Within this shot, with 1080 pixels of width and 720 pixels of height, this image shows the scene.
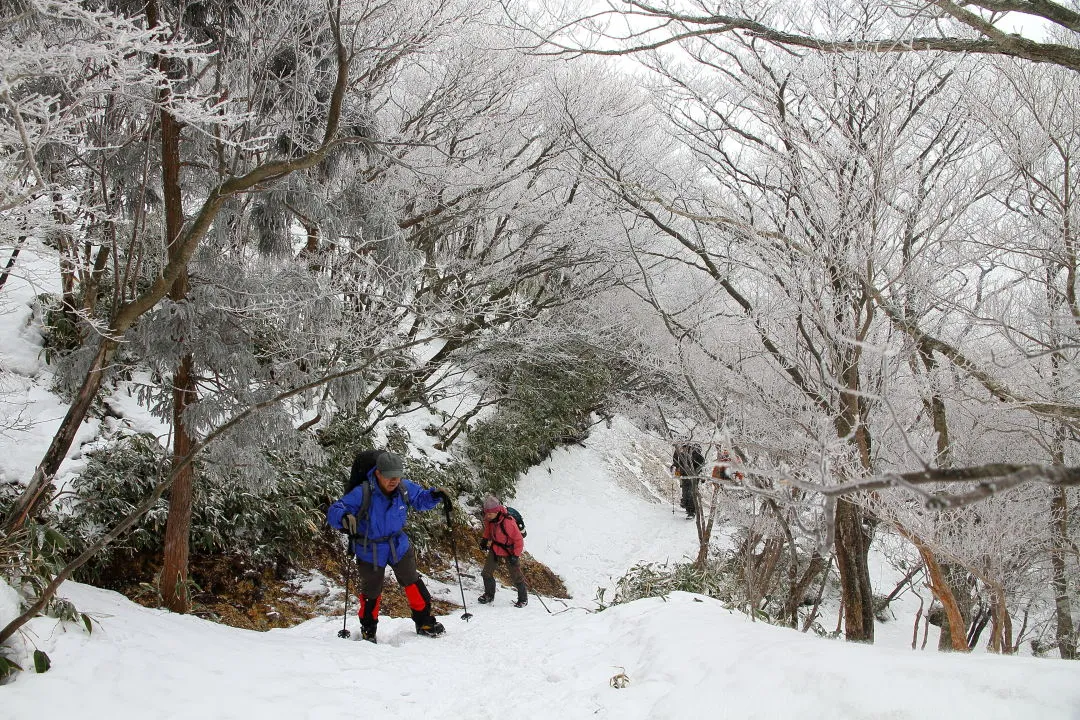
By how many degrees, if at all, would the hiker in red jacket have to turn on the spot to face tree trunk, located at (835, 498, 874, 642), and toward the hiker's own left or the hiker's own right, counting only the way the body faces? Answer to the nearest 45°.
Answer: approximately 90° to the hiker's own left

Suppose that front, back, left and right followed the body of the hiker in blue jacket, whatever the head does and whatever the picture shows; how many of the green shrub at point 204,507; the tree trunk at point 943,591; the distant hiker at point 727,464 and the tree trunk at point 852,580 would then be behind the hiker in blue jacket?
1

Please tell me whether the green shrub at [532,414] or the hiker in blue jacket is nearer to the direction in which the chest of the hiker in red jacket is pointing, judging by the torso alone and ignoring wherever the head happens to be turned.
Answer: the hiker in blue jacket

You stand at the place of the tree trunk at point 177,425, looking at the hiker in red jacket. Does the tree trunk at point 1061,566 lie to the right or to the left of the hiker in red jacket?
right

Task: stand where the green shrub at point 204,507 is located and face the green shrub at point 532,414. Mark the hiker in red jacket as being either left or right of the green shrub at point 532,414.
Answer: right

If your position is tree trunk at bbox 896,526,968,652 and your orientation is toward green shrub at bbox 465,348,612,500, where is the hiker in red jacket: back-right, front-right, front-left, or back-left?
front-left

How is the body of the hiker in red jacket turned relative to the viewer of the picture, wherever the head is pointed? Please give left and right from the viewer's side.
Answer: facing the viewer and to the left of the viewer

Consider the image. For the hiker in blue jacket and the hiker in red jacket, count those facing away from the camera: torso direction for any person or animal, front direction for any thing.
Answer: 0

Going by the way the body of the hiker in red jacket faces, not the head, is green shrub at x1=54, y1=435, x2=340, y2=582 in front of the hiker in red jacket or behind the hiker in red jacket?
in front

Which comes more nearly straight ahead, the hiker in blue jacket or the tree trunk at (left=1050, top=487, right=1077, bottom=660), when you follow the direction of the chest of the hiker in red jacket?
the hiker in blue jacket

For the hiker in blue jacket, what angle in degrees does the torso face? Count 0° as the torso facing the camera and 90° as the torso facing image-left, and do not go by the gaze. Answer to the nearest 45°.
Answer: approximately 315°
